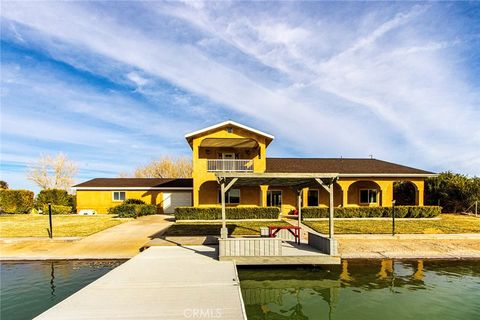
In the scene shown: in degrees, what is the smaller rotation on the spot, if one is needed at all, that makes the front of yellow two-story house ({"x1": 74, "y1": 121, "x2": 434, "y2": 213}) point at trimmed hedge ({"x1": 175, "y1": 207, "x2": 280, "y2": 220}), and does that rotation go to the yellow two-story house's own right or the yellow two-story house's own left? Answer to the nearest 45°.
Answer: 0° — it already faces it

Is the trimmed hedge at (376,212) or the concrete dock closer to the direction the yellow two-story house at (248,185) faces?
the concrete dock

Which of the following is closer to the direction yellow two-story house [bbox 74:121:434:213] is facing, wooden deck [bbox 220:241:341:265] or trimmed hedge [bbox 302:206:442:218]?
the wooden deck

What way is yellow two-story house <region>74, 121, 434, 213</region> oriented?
toward the camera

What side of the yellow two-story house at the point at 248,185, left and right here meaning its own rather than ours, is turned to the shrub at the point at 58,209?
right

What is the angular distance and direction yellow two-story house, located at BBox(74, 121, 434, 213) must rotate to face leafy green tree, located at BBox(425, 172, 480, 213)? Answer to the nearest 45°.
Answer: approximately 90° to its left

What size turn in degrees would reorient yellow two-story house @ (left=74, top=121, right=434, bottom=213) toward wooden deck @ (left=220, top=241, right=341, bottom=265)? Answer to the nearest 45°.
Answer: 0° — it already faces it

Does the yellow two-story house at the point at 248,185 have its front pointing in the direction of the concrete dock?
yes

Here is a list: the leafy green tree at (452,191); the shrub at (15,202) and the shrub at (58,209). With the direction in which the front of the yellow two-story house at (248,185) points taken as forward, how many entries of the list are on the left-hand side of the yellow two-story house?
1

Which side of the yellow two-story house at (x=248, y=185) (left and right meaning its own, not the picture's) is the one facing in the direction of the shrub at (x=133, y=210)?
right
